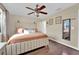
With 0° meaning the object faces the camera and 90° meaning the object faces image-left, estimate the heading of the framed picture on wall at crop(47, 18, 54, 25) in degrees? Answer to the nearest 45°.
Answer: approximately 45°

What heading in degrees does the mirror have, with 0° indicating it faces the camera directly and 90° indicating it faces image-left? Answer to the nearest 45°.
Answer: approximately 45°
